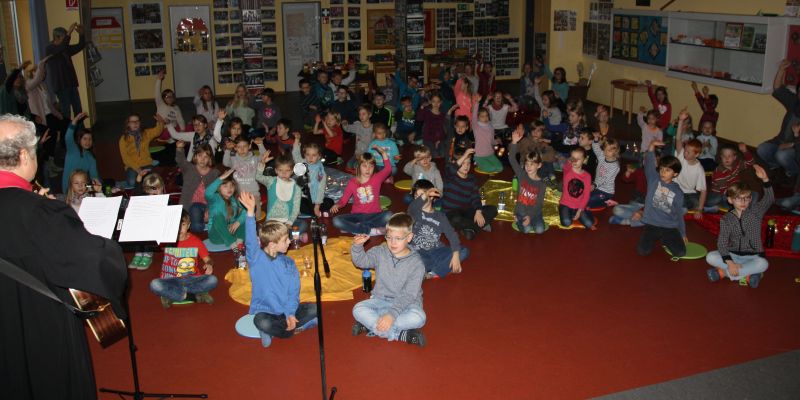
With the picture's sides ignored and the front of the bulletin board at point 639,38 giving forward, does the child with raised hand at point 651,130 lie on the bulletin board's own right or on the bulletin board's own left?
on the bulletin board's own left

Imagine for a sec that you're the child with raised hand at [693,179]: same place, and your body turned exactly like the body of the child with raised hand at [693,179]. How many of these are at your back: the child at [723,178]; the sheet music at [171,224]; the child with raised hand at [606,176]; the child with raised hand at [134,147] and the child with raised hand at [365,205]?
1

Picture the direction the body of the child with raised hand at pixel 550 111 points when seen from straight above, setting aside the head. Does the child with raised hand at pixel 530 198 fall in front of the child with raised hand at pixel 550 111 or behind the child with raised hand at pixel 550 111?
in front

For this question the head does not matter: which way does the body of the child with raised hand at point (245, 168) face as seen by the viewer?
toward the camera

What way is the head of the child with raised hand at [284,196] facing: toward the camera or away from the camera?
toward the camera

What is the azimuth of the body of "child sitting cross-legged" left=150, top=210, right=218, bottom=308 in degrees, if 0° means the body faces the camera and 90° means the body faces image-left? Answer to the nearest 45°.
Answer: approximately 0°

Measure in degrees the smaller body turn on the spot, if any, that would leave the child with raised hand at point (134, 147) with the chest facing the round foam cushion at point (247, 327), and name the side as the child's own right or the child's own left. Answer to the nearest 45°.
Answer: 0° — they already face it

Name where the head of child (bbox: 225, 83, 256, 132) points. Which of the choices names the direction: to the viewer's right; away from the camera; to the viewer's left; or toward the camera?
toward the camera

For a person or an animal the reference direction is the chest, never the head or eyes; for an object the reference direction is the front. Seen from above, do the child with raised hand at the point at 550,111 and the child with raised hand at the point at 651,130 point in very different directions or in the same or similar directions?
same or similar directions

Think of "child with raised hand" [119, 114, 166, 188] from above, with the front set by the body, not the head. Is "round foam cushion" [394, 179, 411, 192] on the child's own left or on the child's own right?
on the child's own left

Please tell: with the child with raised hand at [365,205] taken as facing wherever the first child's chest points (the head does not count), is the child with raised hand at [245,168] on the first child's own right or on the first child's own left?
on the first child's own right

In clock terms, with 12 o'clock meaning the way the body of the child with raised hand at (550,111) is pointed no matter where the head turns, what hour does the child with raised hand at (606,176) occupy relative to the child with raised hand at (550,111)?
the child with raised hand at (606,176) is roughly at 10 o'clock from the child with raised hand at (550,111).

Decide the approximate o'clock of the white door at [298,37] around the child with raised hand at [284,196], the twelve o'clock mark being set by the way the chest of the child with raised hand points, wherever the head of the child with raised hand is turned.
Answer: The white door is roughly at 6 o'clock from the child with raised hand.

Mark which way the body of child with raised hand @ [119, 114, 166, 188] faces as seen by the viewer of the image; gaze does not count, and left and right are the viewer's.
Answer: facing the viewer

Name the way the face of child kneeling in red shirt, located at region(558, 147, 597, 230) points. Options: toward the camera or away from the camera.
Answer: toward the camera

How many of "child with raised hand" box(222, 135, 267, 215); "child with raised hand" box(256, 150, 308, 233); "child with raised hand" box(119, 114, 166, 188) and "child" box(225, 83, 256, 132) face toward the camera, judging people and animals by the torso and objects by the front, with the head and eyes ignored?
4

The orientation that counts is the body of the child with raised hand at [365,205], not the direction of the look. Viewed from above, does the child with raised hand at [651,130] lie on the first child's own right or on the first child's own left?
on the first child's own left

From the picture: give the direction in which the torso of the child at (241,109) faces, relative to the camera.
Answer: toward the camera

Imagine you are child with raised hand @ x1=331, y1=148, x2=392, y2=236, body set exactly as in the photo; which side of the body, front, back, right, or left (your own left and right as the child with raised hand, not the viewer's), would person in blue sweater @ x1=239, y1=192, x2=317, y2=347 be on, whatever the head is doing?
front

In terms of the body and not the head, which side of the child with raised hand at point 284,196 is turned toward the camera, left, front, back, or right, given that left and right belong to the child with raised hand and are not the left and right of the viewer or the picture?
front
